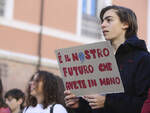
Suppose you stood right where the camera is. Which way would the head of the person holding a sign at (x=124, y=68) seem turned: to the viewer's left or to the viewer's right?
to the viewer's left
